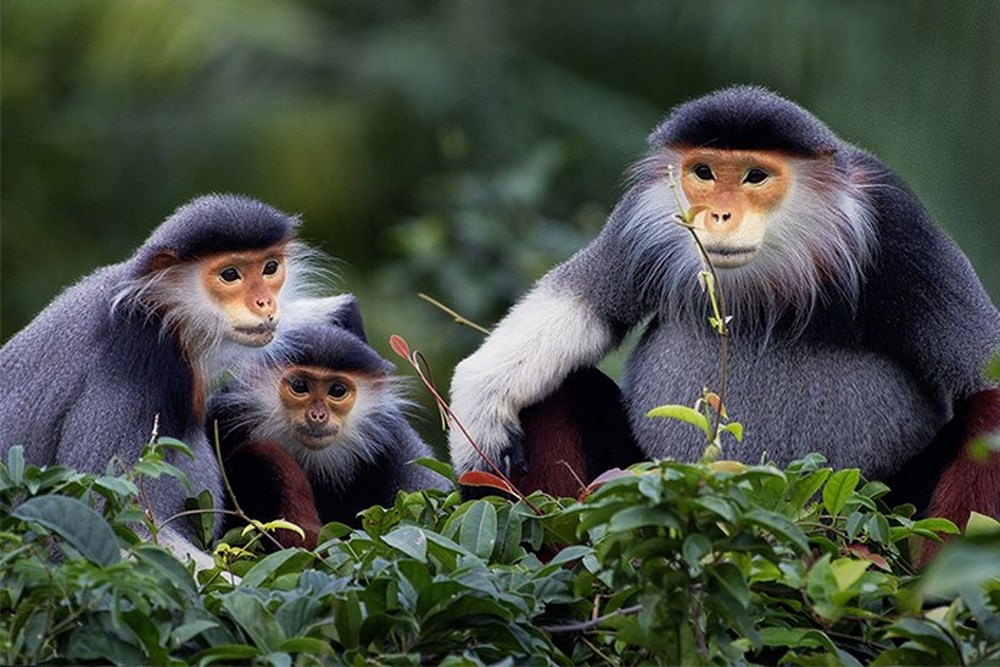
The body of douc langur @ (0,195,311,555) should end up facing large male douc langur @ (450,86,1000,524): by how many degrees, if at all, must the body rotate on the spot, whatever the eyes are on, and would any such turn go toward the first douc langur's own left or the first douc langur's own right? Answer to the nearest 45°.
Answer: approximately 45° to the first douc langur's own left

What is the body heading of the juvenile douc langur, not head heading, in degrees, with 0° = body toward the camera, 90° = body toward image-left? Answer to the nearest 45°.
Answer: approximately 0°

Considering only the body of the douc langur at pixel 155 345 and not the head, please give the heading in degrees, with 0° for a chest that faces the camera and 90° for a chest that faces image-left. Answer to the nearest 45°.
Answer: approximately 315°

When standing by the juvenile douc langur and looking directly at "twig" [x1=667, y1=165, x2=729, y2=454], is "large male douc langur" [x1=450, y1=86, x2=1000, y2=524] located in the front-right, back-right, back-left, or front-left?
front-left

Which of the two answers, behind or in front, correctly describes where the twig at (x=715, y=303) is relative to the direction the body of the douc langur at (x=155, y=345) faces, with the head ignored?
in front

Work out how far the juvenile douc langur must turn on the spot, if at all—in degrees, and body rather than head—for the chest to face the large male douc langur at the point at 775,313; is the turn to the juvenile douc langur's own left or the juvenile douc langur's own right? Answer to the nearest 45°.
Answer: approximately 45° to the juvenile douc langur's own left

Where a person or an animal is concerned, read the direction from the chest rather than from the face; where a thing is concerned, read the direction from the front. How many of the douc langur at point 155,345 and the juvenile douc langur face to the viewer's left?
0
